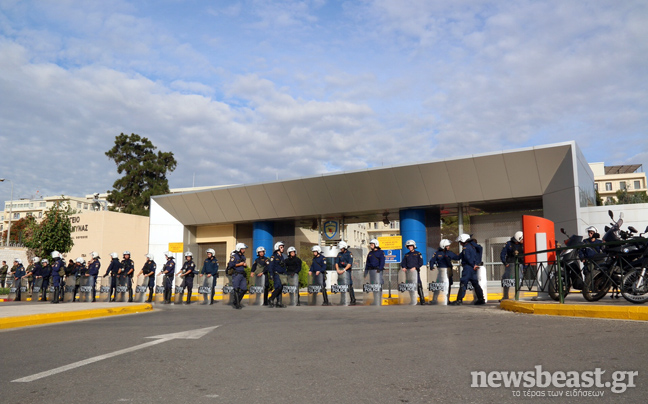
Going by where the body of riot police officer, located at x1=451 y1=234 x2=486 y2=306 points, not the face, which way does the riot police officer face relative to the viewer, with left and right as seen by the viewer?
facing to the left of the viewer

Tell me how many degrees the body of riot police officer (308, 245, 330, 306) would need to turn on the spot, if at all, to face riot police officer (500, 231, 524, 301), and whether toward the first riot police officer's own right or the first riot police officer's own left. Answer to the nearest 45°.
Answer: approximately 90° to the first riot police officer's own left

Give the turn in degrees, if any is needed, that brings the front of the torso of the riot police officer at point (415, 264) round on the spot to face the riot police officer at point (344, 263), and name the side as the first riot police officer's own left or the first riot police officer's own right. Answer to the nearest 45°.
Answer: approximately 45° to the first riot police officer's own right

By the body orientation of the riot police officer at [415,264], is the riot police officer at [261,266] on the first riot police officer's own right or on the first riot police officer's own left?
on the first riot police officer's own right

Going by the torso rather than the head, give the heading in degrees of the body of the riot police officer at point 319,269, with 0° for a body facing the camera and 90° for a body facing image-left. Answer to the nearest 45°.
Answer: approximately 45°

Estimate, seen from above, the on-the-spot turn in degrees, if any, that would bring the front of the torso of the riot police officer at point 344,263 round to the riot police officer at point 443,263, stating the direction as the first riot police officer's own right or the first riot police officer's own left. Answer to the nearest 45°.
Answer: approximately 135° to the first riot police officer's own left

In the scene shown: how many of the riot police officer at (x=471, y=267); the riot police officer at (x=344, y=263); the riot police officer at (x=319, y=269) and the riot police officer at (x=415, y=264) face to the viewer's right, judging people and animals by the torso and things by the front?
0

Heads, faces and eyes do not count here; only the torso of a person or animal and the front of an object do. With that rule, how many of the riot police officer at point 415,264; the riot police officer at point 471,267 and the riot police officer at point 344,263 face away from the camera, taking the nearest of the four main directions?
0

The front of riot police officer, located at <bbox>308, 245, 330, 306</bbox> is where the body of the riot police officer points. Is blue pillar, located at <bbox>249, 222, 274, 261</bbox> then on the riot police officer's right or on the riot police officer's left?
on the riot police officer's right

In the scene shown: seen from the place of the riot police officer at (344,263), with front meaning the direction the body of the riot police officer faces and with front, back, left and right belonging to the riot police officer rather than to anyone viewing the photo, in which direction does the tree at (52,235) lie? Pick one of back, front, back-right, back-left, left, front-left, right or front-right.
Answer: right

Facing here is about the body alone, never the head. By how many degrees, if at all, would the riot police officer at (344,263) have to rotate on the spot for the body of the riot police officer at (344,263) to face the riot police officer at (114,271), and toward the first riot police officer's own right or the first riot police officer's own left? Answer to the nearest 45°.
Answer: approximately 90° to the first riot police officer's own right

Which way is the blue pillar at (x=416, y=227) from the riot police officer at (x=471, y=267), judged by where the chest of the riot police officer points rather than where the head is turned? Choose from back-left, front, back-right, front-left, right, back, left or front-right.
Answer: right

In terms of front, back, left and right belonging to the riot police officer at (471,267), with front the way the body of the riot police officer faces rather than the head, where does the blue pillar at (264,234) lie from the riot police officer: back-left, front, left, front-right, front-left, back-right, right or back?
front-right

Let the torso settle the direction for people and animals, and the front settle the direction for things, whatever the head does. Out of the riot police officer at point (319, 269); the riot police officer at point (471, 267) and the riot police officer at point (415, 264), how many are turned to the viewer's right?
0

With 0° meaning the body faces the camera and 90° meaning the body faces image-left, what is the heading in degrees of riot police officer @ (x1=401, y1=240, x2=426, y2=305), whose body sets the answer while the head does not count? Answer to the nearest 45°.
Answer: approximately 45°

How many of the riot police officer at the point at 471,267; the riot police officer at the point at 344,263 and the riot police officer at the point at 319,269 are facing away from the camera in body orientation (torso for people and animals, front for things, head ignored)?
0

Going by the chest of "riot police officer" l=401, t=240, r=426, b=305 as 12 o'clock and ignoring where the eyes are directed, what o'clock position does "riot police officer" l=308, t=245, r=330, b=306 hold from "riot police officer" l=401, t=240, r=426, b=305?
"riot police officer" l=308, t=245, r=330, b=306 is roughly at 2 o'clock from "riot police officer" l=401, t=240, r=426, b=305.

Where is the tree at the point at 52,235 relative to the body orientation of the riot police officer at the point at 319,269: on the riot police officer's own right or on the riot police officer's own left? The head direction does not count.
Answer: on the riot police officer's own right

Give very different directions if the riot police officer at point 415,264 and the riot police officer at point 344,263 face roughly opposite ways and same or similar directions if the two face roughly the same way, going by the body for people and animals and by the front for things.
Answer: same or similar directions
